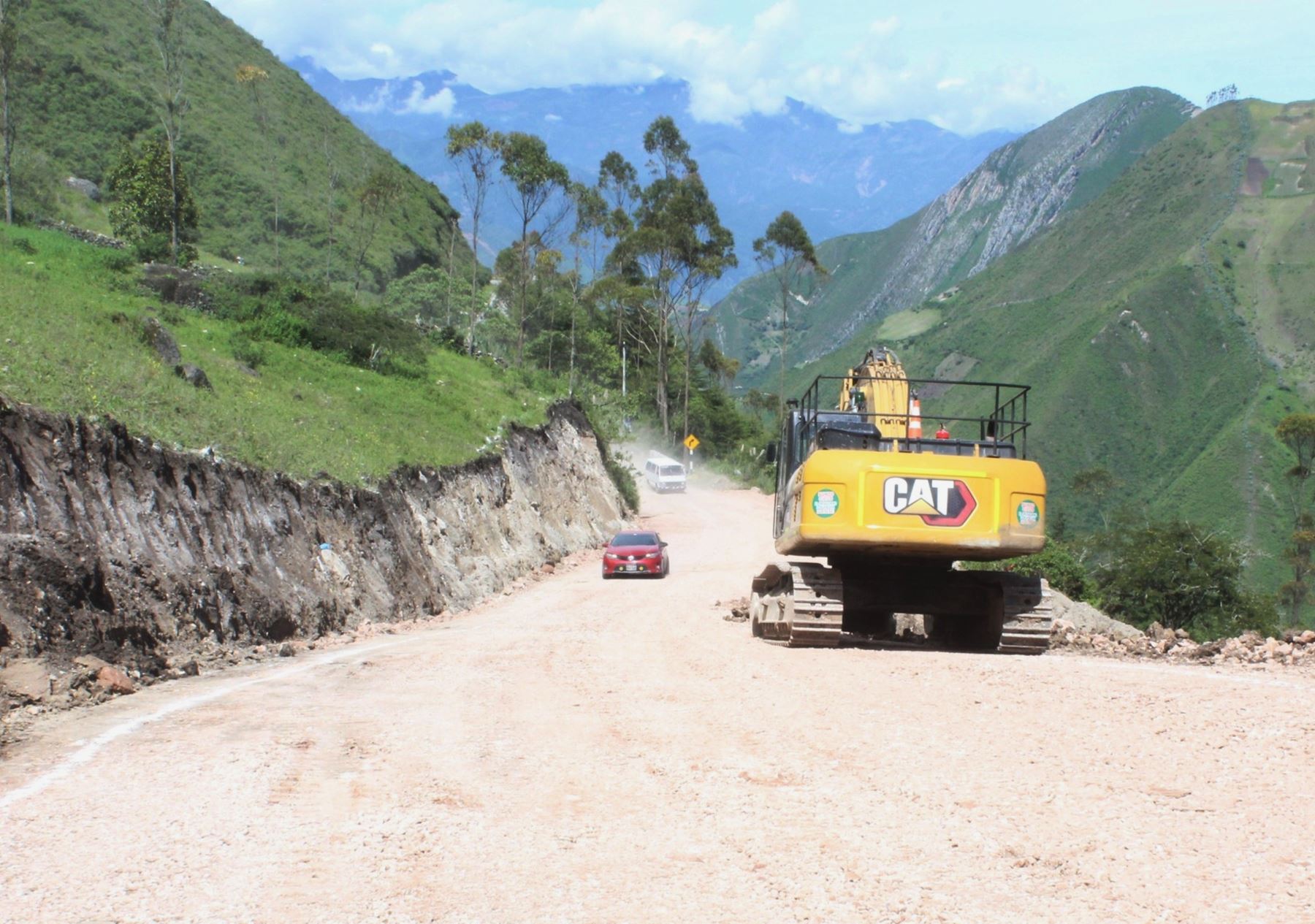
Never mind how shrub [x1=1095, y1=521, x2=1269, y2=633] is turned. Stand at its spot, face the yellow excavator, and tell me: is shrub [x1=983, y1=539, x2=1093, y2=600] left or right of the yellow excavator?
right

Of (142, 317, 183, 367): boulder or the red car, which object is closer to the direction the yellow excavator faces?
the red car

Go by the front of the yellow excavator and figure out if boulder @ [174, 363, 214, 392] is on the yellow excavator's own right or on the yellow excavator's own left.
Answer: on the yellow excavator's own left

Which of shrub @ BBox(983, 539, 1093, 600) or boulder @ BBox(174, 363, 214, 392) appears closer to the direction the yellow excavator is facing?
the shrub

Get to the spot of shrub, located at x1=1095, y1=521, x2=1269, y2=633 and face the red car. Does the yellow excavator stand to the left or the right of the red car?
left

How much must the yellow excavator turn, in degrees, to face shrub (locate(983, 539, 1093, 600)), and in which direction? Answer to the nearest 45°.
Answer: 0° — it already faces it

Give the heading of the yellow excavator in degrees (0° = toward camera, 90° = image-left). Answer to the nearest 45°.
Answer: approximately 180°

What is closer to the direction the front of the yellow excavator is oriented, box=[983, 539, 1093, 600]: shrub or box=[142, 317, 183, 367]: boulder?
the shrub
